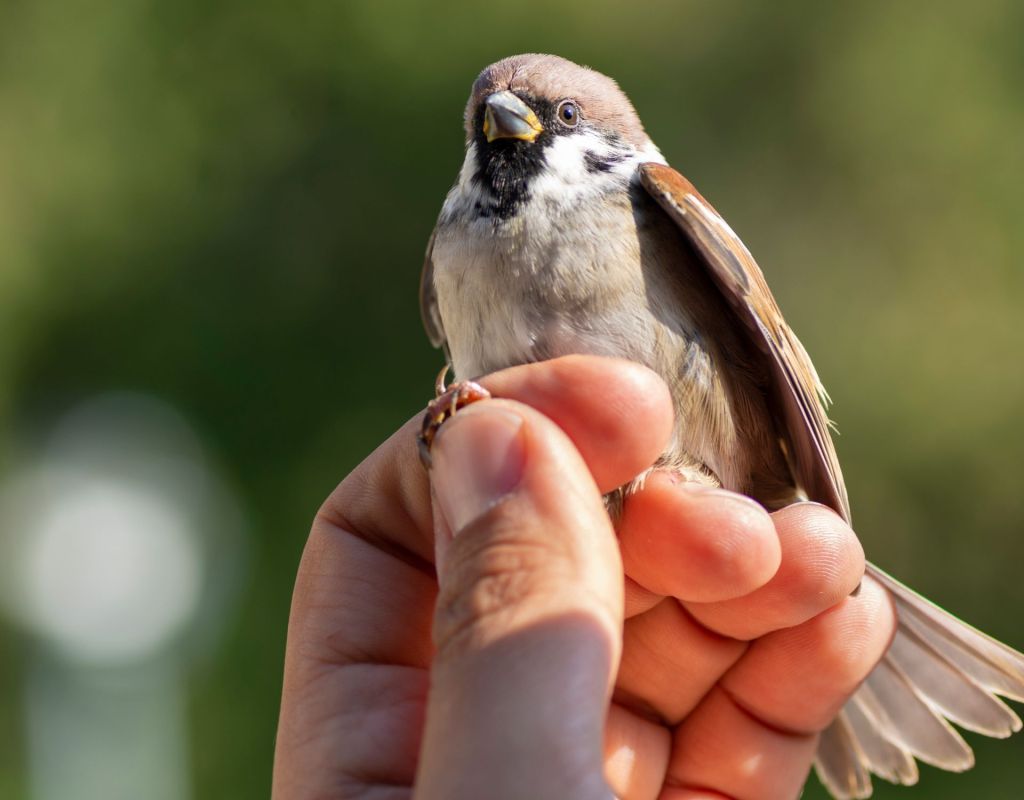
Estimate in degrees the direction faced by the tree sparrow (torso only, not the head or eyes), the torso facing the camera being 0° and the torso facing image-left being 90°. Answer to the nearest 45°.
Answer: approximately 45°
